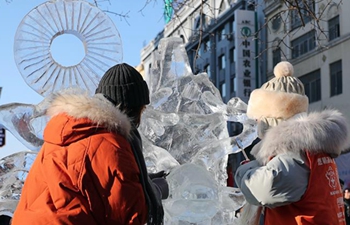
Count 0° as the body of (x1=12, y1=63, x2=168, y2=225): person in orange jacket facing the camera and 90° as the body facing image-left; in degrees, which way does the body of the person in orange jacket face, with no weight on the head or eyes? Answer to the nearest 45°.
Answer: approximately 225°

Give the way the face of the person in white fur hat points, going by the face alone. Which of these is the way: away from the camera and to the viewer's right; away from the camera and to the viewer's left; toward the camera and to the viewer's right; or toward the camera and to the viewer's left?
away from the camera and to the viewer's left

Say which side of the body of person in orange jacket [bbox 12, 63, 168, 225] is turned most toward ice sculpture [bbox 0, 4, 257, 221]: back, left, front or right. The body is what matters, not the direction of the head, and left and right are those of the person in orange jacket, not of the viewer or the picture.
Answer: front

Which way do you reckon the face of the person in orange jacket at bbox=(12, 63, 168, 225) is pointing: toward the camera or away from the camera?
away from the camera

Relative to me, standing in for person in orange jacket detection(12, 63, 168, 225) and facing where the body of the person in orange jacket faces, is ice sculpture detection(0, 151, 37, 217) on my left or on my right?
on my left
